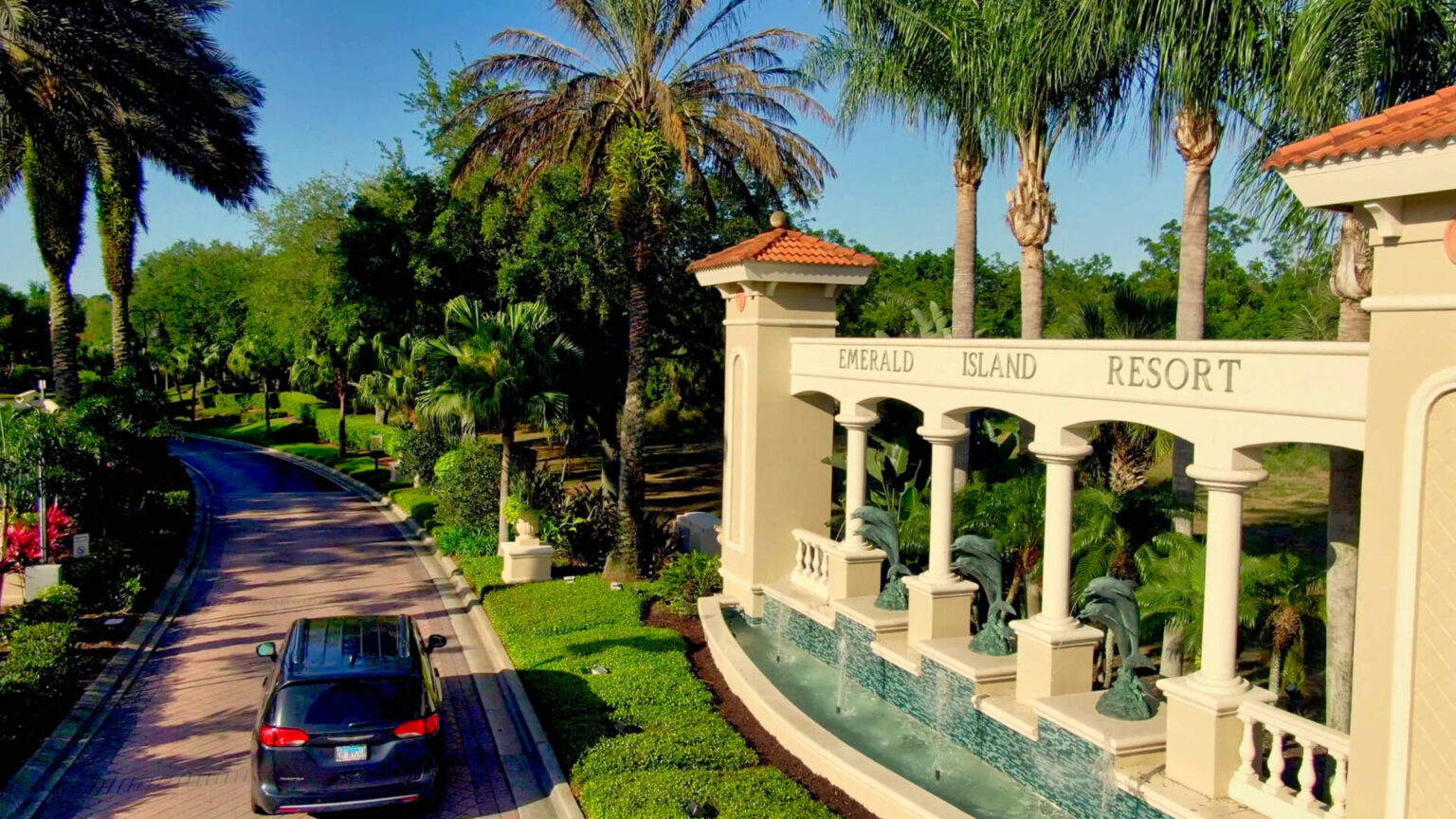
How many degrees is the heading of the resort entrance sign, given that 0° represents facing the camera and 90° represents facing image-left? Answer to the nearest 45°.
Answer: approximately 45°

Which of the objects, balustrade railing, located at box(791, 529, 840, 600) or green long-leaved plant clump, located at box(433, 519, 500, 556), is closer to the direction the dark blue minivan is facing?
the green long-leaved plant clump

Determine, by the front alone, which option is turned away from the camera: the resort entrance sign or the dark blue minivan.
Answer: the dark blue minivan

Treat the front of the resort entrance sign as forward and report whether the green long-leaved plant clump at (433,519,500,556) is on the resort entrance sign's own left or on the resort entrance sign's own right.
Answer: on the resort entrance sign's own right

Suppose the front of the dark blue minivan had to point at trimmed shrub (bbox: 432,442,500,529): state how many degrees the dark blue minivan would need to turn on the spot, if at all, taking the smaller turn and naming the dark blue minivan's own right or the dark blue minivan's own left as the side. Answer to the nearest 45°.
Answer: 0° — it already faces it

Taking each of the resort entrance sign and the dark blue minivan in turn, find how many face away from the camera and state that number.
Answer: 1

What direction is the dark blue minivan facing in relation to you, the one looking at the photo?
facing away from the viewer

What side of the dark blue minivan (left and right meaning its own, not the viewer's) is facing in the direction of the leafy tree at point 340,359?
front

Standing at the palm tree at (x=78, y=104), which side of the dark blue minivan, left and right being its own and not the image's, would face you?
front

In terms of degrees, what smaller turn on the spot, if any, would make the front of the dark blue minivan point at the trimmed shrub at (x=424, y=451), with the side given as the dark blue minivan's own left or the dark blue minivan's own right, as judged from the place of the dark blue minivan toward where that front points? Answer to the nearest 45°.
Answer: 0° — it already faces it

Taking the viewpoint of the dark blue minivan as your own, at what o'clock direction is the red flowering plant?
The red flowering plant is roughly at 11 o'clock from the dark blue minivan.

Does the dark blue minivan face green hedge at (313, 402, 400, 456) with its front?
yes
